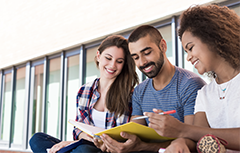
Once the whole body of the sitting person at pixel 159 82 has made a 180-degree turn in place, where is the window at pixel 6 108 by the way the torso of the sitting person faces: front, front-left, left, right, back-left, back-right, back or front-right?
left

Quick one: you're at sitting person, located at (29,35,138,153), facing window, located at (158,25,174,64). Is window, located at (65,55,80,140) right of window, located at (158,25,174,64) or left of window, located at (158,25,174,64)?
left

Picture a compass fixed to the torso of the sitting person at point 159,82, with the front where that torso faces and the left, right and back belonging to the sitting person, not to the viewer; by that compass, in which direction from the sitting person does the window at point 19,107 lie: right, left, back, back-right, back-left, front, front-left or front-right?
right

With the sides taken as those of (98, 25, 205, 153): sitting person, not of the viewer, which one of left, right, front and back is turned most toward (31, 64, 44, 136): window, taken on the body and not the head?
right

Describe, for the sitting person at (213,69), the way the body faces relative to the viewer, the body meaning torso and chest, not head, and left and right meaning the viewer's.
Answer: facing the viewer and to the left of the viewer

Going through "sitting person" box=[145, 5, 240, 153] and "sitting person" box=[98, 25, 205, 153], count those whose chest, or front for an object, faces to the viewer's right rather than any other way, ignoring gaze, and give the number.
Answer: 0

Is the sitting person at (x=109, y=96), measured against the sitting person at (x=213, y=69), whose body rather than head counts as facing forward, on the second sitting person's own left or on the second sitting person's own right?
on the second sitting person's own right

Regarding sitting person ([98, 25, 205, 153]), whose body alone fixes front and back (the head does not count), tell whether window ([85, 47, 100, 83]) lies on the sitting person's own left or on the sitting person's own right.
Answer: on the sitting person's own right
